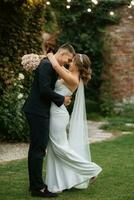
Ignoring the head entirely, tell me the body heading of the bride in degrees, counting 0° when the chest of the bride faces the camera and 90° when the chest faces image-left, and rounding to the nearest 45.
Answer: approximately 90°

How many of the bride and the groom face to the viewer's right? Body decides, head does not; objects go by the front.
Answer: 1

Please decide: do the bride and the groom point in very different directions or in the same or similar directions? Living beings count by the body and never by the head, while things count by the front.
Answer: very different directions

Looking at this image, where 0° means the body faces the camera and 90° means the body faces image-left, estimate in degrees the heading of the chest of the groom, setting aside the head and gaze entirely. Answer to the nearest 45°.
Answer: approximately 270°
